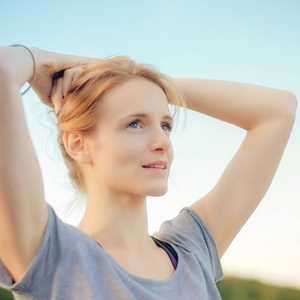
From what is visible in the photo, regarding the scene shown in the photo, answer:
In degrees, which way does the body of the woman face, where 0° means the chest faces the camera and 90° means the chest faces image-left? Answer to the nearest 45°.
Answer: approximately 315°

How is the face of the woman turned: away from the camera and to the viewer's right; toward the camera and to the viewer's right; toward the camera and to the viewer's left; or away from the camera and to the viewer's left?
toward the camera and to the viewer's right
